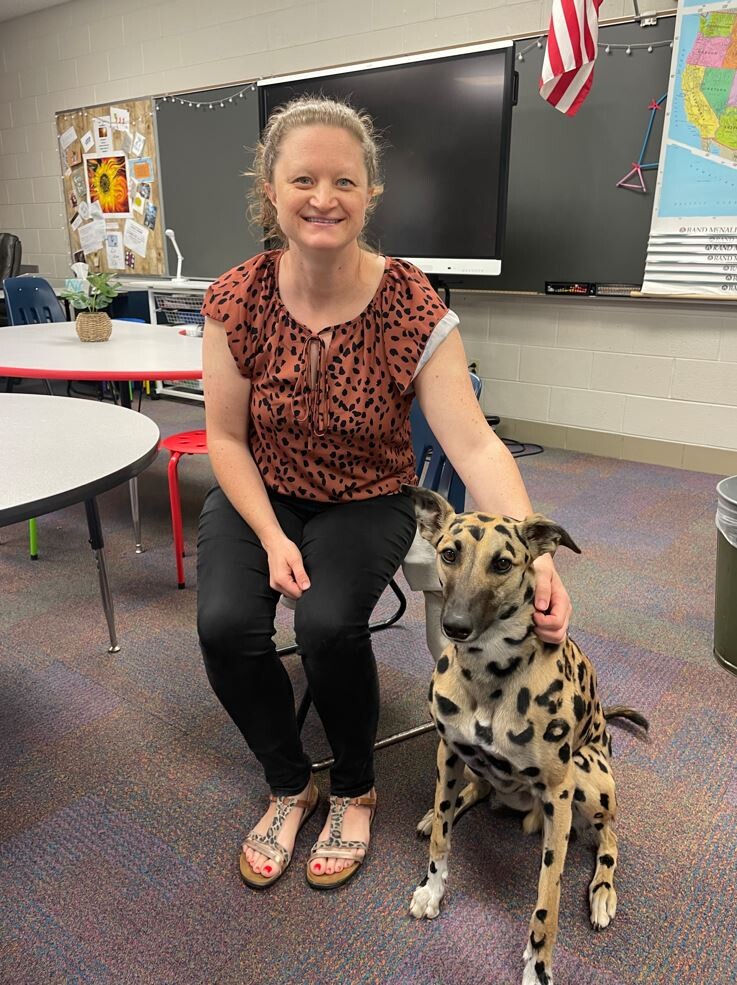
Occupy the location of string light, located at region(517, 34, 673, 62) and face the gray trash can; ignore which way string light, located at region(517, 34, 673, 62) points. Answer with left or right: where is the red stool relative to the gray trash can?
right

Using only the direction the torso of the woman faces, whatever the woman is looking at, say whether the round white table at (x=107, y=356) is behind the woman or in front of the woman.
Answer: behind

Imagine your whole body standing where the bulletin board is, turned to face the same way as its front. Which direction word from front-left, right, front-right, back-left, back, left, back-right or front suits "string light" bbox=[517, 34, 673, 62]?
front-left

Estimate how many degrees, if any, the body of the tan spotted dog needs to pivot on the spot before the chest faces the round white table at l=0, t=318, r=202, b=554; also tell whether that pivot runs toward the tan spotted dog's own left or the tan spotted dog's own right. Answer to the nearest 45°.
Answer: approximately 90° to the tan spotted dog's own right

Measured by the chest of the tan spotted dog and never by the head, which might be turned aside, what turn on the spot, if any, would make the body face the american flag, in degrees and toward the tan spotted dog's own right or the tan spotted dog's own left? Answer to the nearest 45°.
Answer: approximately 135° to the tan spotted dog's own right

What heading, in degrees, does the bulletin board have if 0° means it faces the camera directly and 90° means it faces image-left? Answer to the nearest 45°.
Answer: approximately 0°

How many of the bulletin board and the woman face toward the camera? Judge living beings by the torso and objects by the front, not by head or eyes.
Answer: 2

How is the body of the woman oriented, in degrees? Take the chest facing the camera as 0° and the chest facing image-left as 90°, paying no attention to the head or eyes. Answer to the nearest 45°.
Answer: approximately 0°
